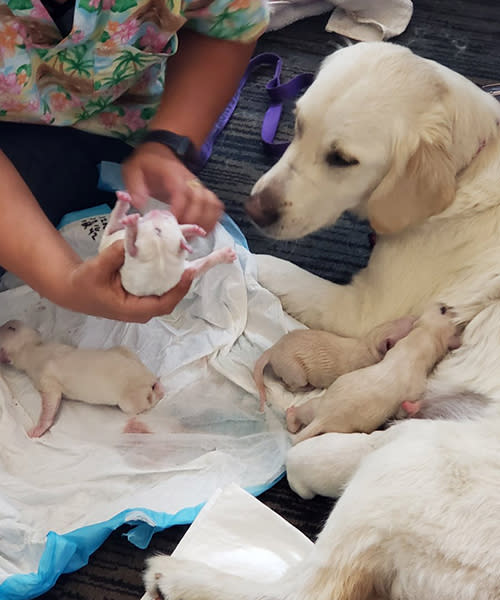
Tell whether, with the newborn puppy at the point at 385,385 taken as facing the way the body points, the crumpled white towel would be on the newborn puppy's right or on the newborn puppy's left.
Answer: on the newborn puppy's left

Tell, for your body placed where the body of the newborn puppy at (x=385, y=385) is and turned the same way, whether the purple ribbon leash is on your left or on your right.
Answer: on your left

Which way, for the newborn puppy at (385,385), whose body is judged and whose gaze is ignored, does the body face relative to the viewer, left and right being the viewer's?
facing away from the viewer and to the right of the viewer
